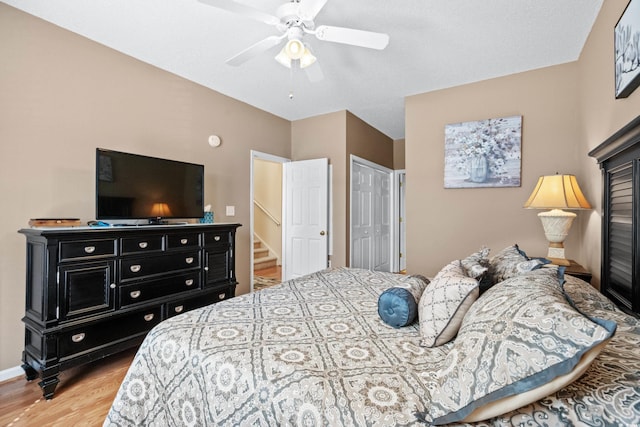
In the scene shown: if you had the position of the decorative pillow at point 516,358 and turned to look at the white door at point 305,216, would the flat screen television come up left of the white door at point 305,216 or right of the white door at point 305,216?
left

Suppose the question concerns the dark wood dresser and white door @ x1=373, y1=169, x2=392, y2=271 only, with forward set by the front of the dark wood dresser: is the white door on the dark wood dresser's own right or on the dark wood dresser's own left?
on the dark wood dresser's own left

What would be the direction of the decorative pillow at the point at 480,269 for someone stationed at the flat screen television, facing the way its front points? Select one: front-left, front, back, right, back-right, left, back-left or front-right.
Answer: front

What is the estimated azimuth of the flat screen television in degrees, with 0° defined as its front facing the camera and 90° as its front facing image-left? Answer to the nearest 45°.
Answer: approximately 315°

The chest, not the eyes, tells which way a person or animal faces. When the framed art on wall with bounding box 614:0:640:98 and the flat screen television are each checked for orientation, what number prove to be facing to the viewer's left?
1

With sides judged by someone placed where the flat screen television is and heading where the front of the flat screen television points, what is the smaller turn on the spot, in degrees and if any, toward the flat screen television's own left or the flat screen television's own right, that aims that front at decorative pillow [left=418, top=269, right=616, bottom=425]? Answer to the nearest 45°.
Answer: approximately 45° to the flat screen television's own right

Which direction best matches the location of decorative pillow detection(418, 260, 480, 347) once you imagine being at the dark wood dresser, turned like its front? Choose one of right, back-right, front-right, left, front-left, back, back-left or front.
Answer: front

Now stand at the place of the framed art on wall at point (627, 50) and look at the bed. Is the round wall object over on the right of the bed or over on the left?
right

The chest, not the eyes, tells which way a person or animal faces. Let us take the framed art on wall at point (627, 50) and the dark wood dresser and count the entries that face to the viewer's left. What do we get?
1

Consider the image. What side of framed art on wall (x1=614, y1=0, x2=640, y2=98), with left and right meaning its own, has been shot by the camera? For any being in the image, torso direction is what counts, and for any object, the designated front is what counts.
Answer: left

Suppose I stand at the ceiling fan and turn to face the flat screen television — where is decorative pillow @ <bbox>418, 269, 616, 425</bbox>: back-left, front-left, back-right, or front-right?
back-left

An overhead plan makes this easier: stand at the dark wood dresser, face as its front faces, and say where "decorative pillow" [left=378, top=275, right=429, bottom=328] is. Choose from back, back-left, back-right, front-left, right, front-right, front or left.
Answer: front

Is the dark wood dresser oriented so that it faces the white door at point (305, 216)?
no

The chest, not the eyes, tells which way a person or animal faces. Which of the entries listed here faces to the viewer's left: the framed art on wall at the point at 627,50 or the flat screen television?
the framed art on wall

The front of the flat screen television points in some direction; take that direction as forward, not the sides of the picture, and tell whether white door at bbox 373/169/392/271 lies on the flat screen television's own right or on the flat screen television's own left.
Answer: on the flat screen television's own left

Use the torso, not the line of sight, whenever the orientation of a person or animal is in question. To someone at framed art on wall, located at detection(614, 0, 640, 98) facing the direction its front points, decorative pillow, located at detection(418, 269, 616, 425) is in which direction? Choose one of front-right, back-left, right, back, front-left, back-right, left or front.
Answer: left

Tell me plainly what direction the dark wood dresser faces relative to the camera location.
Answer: facing the viewer and to the right of the viewer
